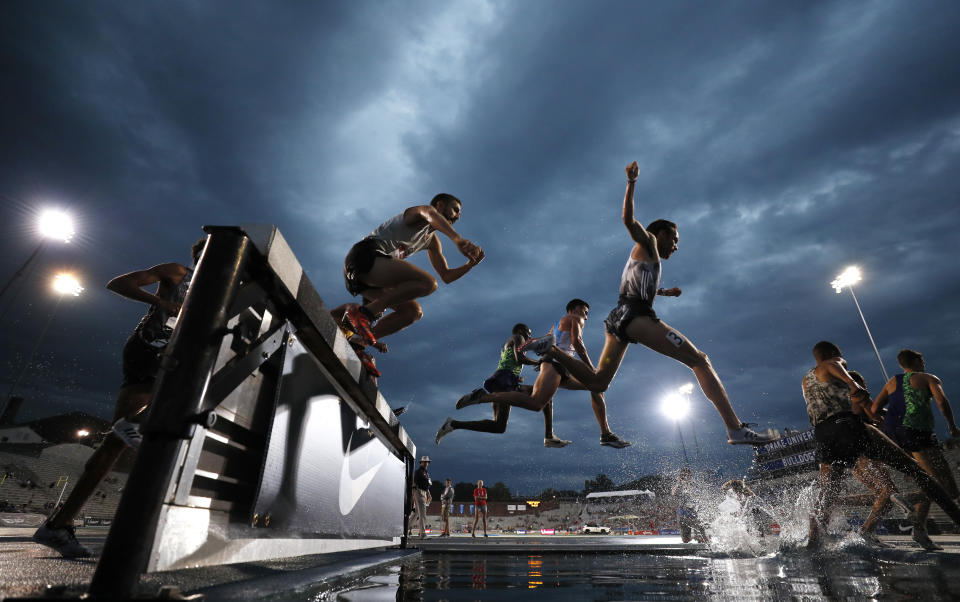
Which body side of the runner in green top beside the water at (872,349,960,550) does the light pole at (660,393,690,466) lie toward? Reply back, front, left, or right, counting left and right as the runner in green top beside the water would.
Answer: left

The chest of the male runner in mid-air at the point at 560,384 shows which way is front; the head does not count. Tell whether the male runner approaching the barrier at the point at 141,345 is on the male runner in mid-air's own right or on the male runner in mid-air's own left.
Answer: on the male runner in mid-air's own right

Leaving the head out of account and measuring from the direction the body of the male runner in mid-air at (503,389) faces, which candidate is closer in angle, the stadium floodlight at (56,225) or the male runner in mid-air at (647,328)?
the male runner in mid-air

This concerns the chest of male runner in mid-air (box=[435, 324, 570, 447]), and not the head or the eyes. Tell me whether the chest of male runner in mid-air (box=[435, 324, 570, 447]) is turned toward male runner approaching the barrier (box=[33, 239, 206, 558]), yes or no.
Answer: no

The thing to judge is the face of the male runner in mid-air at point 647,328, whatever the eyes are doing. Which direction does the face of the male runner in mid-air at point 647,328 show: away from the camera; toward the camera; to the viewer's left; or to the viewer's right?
to the viewer's right

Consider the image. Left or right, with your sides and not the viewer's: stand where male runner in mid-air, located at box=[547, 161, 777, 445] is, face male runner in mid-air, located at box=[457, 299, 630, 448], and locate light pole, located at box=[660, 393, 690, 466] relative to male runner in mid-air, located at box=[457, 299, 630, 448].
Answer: right

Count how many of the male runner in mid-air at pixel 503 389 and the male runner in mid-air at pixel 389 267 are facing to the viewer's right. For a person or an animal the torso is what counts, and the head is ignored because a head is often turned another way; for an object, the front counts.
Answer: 2

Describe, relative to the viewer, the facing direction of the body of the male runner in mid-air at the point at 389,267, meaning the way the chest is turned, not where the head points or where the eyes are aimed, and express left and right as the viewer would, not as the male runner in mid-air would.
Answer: facing to the right of the viewer

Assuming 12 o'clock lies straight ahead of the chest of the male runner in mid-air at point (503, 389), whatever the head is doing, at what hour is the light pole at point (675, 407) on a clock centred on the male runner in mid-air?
The light pole is roughly at 10 o'clock from the male runner in mid-air.

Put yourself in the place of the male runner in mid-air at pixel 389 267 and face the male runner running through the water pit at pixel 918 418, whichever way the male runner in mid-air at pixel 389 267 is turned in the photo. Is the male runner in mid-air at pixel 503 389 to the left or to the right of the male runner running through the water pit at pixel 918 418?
left

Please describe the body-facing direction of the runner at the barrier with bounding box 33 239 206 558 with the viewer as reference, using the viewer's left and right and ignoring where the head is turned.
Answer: facing to the right of the viewer

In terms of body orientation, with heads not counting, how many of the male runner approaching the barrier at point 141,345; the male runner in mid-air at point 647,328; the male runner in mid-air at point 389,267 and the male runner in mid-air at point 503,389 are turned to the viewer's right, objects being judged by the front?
4

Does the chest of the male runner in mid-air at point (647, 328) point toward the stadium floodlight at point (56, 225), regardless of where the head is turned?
no

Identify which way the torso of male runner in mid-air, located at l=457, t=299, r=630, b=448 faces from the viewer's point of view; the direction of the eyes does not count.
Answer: to the viewer's right

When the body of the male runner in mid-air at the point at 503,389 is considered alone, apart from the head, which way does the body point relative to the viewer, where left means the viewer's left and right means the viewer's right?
facing to the right of the viewer

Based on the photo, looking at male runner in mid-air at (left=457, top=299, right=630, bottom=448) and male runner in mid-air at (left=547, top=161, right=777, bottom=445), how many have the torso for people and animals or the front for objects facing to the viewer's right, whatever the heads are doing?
2

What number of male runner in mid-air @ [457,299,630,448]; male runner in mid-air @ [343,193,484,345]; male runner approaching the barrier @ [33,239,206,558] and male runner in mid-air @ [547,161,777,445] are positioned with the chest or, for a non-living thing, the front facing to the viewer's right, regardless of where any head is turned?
4

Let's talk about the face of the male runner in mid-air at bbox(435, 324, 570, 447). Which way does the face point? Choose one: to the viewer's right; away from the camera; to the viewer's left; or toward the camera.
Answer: to the viewer's right

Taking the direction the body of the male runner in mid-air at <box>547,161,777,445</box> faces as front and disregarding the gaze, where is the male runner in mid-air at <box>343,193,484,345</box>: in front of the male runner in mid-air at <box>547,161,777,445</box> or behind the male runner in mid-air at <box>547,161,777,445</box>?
behind

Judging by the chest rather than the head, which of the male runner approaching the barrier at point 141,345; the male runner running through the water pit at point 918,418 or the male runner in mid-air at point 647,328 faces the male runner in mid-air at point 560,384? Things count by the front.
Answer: the male runner approaching the barrier at point 141,345

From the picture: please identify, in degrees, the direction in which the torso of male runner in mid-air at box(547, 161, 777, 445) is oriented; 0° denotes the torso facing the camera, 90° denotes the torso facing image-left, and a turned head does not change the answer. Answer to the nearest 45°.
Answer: approximately 270°
